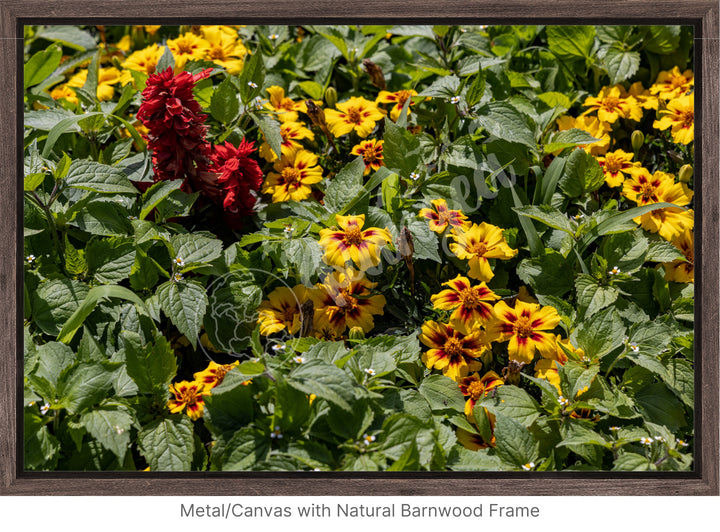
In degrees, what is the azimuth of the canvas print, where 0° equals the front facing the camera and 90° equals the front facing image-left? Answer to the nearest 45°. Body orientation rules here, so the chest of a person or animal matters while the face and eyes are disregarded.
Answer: approximately 0°
